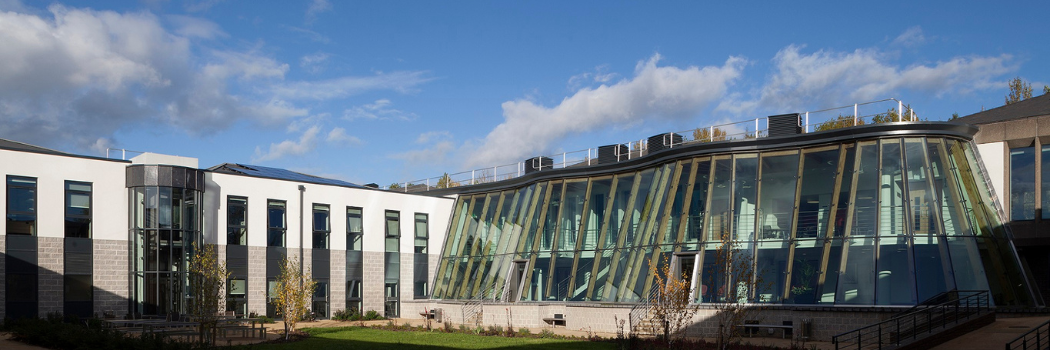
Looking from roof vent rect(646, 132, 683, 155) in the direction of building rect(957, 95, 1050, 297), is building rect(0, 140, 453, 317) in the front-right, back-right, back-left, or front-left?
back-right

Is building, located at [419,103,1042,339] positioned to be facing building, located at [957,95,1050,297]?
no

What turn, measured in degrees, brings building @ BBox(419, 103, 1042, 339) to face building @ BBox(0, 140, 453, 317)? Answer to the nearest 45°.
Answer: approximately 45° to its right

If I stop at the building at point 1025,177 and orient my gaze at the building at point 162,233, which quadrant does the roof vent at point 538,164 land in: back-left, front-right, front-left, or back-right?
front-right

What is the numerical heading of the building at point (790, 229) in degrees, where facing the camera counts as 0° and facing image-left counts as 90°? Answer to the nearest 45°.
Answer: approximately 45°

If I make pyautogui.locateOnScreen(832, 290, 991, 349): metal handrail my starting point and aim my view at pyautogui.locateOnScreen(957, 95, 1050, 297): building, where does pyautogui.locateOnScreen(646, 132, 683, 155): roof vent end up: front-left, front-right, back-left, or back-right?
front-left
